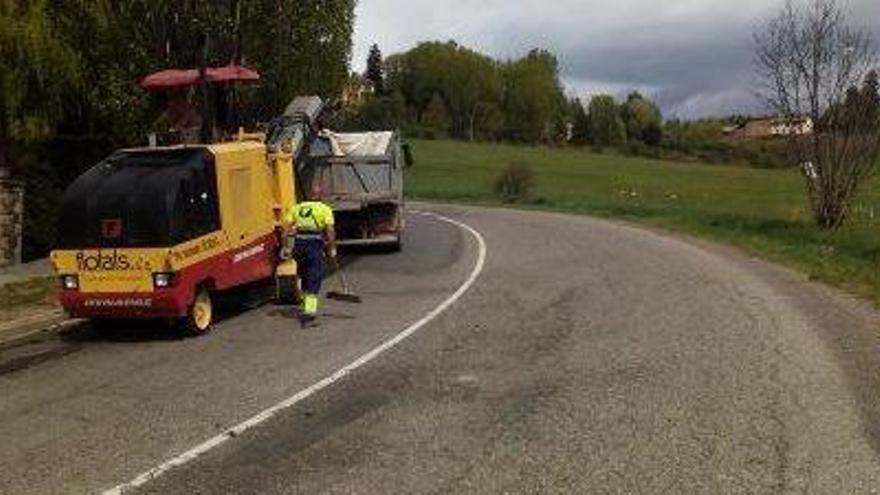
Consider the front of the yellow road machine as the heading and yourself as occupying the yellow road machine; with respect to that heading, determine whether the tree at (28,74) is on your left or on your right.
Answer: on your right

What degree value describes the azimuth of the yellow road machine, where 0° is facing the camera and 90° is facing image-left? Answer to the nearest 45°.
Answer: approximately 45°

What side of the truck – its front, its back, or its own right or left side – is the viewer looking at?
back

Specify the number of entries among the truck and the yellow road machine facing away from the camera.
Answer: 1

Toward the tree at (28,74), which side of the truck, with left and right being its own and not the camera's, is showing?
left

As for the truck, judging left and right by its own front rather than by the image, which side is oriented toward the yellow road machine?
back

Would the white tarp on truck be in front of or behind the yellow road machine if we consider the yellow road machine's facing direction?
behind
